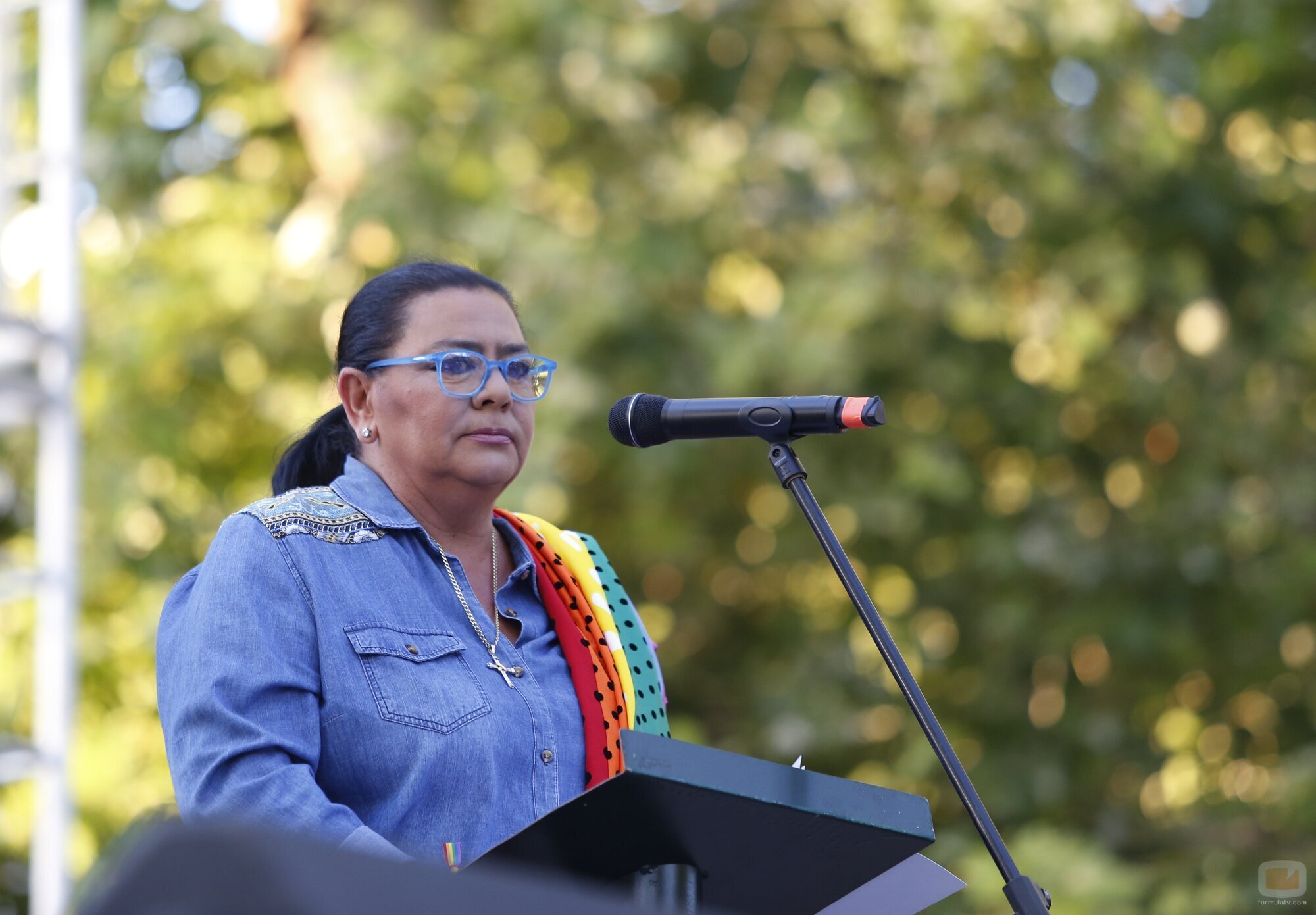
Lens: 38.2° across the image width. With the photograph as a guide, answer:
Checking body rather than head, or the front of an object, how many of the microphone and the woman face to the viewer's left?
1

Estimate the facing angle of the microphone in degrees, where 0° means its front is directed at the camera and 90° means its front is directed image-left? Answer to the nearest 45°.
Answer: approximately 90°

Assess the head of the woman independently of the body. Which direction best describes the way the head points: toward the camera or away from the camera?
toward the camera
